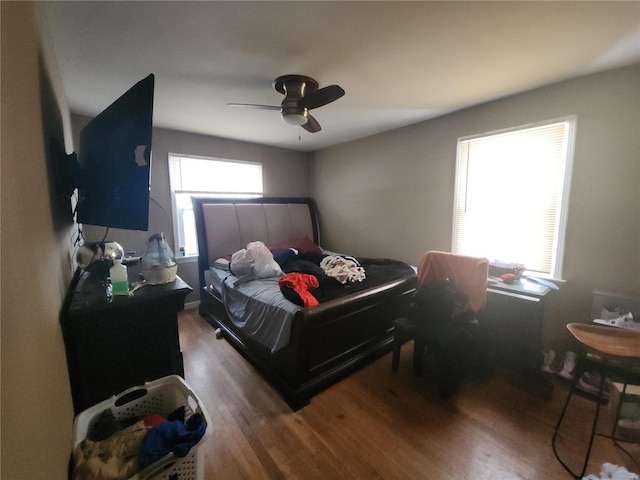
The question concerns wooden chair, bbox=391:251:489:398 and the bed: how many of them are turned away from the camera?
0

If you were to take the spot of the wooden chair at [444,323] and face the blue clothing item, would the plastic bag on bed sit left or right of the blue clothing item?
right

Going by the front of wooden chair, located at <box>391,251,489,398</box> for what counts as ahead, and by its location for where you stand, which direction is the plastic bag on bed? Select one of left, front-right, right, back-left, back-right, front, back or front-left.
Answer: front-right

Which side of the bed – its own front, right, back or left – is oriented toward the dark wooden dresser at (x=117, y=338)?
right

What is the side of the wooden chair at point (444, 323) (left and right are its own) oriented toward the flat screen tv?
front

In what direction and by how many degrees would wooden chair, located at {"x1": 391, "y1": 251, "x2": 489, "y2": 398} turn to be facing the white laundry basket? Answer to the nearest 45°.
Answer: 0° — it already faces it

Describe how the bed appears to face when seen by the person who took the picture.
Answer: facing the viewer and to the right of the viewer

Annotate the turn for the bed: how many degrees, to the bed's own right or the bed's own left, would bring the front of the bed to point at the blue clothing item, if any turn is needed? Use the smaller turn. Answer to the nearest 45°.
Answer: approximately 45° to the bed's own right
